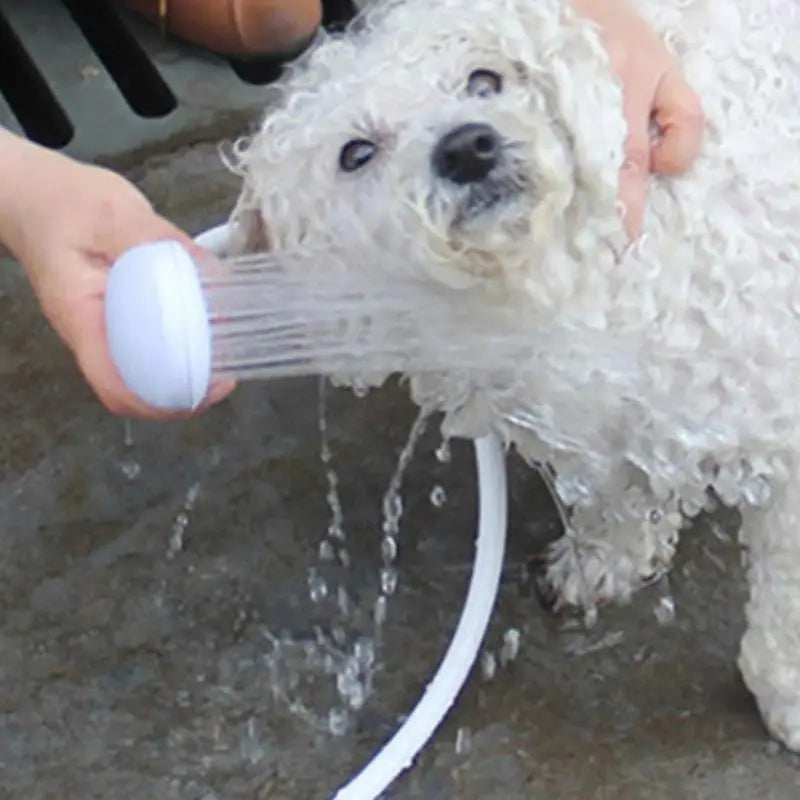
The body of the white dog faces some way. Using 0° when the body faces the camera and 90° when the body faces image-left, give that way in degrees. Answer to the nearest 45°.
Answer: approximately 45°

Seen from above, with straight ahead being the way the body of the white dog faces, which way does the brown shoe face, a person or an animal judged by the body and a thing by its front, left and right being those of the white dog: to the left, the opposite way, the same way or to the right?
to the left

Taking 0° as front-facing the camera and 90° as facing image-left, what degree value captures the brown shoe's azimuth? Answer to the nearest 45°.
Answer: approximately 315°
